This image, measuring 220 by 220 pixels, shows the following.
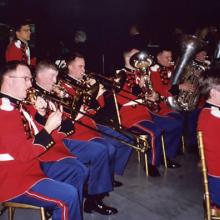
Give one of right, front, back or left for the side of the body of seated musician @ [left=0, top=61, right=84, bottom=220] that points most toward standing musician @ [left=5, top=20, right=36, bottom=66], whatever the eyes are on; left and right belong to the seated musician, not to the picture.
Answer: left

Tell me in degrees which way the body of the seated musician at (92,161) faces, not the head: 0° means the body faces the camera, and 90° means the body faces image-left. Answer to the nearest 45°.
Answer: approximately 270°

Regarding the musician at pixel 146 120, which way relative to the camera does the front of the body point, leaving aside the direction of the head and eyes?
to the viewer's right

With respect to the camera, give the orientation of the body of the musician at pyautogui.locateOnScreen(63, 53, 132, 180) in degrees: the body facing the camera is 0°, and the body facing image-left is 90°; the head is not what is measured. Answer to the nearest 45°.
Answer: approximately 270°

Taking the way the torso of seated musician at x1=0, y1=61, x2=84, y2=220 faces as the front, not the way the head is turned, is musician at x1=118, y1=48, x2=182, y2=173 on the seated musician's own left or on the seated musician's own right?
on the seated musician's own left

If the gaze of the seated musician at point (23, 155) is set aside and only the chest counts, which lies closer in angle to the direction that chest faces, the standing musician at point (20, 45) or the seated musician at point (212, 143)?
the seated musician

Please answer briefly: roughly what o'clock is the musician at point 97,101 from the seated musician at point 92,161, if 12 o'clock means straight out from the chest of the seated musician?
The musician is roughly at 9 o'clock from the seated musician.

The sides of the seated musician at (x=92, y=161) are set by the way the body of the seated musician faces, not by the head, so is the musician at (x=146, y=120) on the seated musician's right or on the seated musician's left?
on the seated musician's left

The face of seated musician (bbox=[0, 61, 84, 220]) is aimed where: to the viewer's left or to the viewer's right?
to the viewer's right

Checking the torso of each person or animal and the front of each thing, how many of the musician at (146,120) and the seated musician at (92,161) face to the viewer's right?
2

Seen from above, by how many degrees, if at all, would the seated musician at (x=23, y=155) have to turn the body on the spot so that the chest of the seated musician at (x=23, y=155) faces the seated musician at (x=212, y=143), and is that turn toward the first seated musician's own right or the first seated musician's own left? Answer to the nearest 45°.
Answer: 0° — they already face them

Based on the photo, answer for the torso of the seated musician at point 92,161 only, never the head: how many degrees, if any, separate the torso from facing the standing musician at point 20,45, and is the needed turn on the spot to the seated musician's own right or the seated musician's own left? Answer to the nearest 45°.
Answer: approximately 90° to the seated musician's own left

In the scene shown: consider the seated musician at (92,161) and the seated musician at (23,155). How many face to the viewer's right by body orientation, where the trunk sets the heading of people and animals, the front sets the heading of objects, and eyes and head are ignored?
2

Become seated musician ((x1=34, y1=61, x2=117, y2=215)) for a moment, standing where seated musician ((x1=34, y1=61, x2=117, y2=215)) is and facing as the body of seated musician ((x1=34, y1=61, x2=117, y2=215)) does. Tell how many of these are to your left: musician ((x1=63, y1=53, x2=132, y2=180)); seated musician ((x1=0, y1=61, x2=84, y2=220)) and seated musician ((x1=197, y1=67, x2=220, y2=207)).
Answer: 1

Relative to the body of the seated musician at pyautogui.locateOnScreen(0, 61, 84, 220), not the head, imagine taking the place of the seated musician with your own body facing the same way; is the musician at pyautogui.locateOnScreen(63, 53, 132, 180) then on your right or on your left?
on your left
